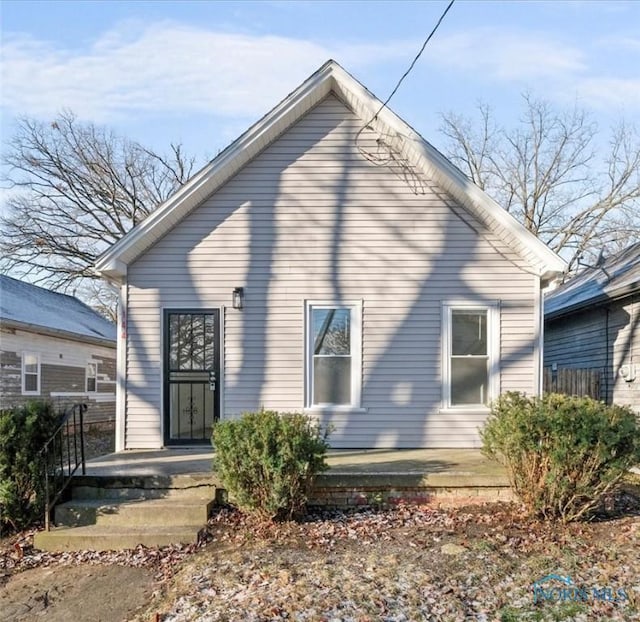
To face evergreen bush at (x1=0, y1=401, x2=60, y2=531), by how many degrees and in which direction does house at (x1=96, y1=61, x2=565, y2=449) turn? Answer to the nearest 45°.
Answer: approximately 45° to its right

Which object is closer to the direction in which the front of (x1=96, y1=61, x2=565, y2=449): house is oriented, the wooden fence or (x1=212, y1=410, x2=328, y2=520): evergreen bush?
the evergreen bush

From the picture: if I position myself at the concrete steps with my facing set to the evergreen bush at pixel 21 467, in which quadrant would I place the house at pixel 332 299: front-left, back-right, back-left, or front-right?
back-right

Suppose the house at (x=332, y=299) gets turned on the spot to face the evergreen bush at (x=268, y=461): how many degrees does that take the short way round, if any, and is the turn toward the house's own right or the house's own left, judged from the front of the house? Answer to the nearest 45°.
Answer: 0° — it already faces it

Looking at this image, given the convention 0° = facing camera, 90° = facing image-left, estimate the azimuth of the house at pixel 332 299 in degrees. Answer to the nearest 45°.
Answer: approximately 0°

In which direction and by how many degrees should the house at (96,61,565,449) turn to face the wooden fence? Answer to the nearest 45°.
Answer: approximately 135° to its left
